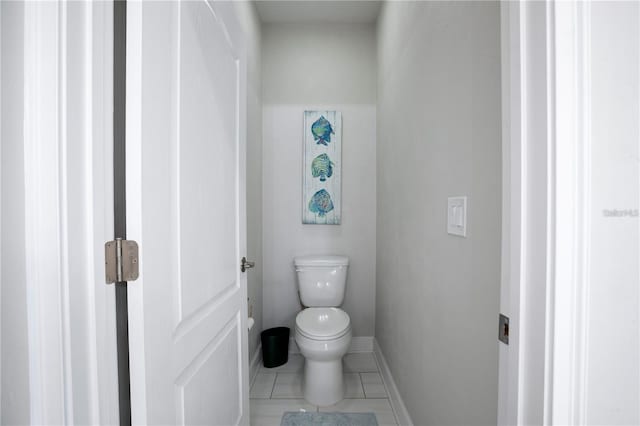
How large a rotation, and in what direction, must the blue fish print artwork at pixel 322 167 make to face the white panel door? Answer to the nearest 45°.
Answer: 0° — it already faces it

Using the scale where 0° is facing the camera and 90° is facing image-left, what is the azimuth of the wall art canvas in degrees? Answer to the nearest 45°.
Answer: approximately 0°

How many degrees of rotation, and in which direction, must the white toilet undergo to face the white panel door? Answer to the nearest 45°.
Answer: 0° — it already faces it

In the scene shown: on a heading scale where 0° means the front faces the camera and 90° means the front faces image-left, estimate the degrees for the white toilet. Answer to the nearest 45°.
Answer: approximately 0°

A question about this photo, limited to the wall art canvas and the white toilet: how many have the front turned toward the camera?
2
